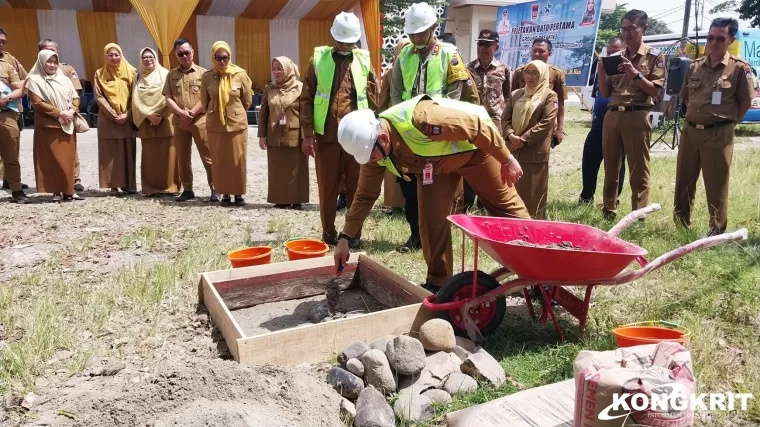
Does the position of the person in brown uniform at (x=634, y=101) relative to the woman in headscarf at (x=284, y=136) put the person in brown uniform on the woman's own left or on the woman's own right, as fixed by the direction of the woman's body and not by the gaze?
on the woman's own left

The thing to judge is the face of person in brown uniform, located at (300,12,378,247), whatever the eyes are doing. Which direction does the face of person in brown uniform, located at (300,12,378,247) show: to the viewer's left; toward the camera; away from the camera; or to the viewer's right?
toward the camera

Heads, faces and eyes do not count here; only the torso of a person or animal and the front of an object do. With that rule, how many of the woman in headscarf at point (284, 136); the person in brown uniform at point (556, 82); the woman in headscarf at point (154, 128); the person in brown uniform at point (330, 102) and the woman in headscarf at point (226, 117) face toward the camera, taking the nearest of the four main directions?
5

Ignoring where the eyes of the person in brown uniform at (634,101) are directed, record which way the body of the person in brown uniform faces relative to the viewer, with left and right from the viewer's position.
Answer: facing the viewer and to the left of the viewer

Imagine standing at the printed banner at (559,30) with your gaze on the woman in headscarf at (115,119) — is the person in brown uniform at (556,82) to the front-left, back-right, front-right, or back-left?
front-left

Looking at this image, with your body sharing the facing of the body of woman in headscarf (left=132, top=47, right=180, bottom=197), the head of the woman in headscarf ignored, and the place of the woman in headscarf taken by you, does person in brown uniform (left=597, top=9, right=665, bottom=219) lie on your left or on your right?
on your left

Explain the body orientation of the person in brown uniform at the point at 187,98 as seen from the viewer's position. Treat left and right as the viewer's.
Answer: facing the viewer

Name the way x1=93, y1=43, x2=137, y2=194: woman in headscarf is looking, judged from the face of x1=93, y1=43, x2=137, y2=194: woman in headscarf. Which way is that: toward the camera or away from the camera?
toward the camera

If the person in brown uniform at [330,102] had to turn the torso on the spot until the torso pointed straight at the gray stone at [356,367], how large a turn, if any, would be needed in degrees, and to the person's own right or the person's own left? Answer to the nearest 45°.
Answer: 0° — they already face it

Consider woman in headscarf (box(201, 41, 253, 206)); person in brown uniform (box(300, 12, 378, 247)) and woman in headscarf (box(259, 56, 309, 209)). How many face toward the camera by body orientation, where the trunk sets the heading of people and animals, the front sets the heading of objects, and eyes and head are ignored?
3

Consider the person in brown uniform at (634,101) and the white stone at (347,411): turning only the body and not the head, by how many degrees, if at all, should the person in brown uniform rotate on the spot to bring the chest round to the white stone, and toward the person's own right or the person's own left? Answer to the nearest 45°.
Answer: approximately 45° to the person's own left

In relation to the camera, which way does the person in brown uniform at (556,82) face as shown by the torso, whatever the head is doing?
toward the camera

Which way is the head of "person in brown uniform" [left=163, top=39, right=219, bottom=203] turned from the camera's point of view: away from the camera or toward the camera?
toward the camera

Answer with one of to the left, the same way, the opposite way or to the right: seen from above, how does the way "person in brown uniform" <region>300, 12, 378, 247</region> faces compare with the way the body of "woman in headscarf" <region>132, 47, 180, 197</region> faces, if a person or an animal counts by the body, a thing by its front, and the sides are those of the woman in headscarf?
the same way

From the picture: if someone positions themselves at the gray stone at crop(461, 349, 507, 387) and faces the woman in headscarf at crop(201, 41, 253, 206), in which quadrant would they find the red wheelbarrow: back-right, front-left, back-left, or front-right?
front-right

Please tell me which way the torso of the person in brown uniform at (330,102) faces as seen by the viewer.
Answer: toward the camera

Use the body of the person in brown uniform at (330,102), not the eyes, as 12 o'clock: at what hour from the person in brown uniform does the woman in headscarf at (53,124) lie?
The woman in headscarf is roughly at 4 o'clock from the person in brown uniform.
